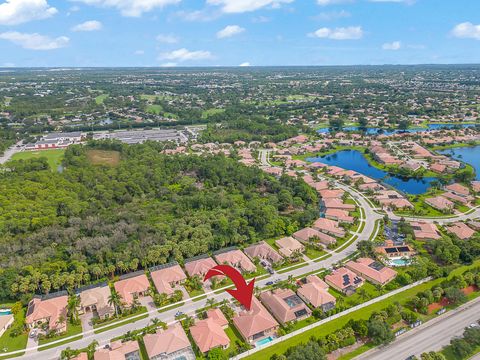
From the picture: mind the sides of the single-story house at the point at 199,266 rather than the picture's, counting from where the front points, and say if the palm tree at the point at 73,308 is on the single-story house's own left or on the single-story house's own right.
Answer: on the single-story house's own right

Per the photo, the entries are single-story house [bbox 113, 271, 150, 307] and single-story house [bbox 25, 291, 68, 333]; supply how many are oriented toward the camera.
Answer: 2

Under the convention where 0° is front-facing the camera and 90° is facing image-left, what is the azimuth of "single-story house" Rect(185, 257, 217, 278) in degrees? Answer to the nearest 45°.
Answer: approximately 315°

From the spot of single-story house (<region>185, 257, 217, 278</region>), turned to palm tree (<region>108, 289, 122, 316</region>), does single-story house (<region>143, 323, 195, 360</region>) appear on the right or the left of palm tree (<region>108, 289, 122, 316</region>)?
left

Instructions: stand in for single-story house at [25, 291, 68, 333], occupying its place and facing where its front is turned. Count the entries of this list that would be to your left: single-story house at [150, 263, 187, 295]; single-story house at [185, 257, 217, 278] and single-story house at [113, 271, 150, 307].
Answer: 3

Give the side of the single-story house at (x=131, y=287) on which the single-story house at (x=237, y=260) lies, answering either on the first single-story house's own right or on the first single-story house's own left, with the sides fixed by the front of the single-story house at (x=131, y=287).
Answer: on the first single-story house's own left

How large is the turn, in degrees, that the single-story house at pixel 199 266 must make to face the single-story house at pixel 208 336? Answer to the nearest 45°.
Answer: approximately 45° to its right

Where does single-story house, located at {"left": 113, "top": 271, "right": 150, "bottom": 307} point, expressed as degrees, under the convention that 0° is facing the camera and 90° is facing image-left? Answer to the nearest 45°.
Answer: approximately 0°

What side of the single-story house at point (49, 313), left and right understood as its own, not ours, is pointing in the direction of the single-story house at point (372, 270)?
left

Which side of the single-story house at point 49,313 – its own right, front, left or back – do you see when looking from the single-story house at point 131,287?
left
